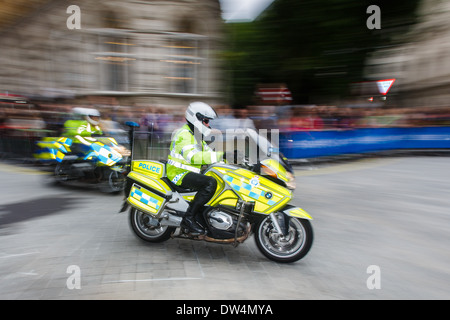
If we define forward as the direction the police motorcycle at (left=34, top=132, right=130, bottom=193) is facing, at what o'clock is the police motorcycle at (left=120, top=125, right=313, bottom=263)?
the police motorcycle at (left=120, top=125, right=313, bottom=263) is roughly at 1 o'clock from the police motorcycle at (left=34, top=132, right=130, bottom=193).

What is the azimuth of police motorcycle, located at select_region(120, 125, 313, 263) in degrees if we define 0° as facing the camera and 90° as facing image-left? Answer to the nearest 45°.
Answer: approximately 270°

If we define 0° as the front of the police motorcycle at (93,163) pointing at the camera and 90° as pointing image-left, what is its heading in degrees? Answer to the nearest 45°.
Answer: approximately 315°

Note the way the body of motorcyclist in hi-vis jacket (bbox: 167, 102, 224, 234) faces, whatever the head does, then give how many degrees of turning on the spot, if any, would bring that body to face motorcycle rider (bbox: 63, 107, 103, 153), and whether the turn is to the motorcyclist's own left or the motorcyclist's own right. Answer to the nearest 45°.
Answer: approximately 135° to the motorcyclist's own left

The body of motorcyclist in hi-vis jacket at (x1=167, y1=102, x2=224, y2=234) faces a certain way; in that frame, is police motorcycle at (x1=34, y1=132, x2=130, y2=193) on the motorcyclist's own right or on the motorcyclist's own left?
on the motorcyclist's own left

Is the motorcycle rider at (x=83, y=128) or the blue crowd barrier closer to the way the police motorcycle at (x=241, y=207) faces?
the blue crowd barrier

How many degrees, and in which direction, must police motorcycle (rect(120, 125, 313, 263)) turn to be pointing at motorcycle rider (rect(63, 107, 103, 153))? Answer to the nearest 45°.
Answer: approximately 135° to its left

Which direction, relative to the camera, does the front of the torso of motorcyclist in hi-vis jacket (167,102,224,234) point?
to the viewer's right

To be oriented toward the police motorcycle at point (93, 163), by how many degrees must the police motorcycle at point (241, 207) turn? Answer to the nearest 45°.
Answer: approximately 135° to its left

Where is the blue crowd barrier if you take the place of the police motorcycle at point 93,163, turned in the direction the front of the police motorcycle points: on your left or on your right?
on your left

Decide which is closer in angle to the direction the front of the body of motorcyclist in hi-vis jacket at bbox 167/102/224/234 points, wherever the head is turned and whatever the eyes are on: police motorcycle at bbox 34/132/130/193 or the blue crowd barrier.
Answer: the blue crowd barrier

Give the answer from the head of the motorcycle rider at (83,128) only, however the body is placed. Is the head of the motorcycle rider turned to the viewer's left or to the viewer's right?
to the viewer's right
